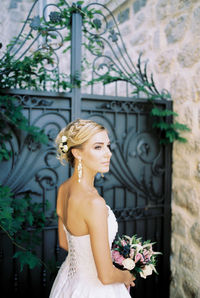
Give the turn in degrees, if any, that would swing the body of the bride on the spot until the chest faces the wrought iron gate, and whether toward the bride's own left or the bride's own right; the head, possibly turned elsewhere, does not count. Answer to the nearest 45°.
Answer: approximately 45° to the bride's own left

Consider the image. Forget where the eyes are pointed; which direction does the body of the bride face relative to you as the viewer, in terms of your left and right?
facing away from the viewer and to the right of the viewer
